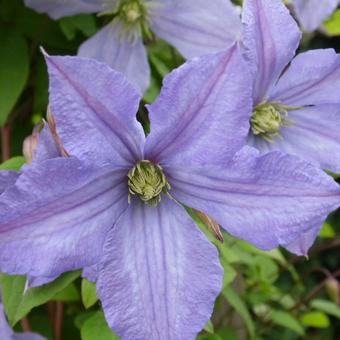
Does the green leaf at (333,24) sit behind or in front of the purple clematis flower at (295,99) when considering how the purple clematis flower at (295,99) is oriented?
behind

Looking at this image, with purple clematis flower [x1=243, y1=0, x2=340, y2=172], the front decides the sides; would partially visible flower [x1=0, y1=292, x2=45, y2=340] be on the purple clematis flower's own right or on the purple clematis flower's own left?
on the purple clematis flower's own right
